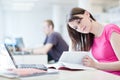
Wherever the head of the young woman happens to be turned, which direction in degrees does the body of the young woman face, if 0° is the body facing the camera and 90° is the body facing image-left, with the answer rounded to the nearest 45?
approximately 45°

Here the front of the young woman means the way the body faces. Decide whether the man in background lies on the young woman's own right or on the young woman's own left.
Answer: on the young woman's own right

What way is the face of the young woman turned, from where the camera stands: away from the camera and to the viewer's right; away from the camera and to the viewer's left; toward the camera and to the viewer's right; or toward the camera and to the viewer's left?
toward the camera and to the viewer's left

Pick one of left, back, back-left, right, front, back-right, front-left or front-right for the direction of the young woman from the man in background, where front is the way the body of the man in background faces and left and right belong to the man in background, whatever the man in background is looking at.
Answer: left

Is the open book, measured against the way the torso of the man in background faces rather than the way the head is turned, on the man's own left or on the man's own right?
on the man's own left

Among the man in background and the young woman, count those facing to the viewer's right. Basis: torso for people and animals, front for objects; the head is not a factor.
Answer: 0

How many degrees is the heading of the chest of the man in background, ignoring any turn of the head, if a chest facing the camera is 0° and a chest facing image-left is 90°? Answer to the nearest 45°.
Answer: approximately 90°
